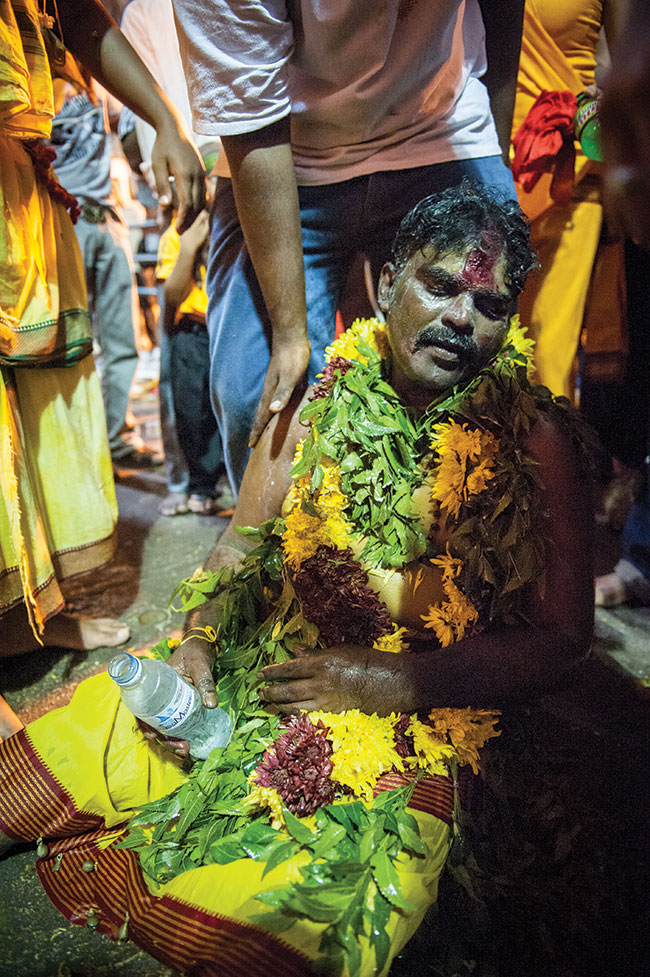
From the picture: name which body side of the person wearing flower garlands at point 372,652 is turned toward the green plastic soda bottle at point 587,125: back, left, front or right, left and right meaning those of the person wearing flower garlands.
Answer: back

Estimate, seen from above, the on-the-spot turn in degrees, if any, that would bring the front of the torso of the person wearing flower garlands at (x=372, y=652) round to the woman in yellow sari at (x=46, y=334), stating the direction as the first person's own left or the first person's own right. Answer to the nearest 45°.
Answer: approximately 90° to the first person's own right

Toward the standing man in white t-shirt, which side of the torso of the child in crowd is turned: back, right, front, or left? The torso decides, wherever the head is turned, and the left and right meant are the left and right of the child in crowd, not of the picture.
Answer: left

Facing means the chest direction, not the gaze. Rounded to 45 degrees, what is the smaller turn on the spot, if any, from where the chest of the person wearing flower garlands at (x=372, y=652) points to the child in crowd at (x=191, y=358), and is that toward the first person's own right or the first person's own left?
approximately 135° to the first person's own right

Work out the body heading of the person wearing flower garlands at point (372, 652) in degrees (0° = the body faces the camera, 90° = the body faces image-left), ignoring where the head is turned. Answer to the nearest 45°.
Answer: approximately 45°

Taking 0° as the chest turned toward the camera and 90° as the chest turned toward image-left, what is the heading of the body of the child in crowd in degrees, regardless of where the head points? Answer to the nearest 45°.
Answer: approximately 90°
